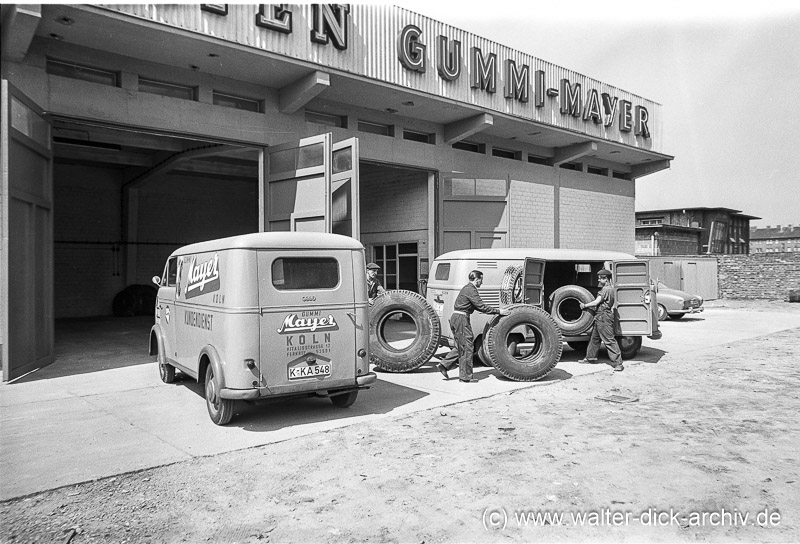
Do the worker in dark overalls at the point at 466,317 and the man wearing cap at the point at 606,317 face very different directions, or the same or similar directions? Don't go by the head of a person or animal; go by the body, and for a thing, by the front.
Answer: very different directions

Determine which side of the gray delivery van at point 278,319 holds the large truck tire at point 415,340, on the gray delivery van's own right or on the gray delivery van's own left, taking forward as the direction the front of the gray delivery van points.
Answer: on the gray delivery van's own right

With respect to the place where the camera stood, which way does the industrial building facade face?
facing the viewer and to the right of the viewer

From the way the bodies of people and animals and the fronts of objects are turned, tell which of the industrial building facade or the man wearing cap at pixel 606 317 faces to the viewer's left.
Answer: the man wearing cap

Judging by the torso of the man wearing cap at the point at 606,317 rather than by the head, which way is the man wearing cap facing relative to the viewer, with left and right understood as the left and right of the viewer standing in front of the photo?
facing to the left of the viewer

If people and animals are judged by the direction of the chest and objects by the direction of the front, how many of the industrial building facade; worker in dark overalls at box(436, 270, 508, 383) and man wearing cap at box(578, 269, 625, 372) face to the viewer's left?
1

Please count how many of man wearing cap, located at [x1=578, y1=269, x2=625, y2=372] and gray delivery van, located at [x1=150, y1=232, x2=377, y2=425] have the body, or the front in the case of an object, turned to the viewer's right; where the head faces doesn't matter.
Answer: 0

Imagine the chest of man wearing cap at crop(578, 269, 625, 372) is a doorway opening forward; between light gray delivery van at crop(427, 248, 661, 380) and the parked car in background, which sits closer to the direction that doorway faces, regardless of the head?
the light gray delivery van

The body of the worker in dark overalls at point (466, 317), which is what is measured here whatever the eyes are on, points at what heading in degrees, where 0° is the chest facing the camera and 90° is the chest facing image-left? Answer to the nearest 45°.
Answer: approximately 270°

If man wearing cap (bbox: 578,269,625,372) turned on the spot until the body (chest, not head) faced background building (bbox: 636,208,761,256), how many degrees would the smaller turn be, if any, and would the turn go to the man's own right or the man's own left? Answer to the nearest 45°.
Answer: approximately 90° to the man's own right

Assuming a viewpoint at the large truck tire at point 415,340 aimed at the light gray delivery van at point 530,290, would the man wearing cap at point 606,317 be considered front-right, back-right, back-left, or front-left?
front-right

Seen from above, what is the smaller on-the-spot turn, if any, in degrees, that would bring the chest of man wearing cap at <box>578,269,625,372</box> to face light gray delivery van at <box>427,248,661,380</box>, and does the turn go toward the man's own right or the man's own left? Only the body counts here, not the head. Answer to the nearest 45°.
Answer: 0° — they already face it

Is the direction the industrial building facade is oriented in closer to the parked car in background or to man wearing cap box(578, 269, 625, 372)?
the man wearing cap

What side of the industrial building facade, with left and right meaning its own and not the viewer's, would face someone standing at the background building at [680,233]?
left

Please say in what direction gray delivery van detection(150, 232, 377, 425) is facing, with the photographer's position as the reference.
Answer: facing away from the viewer and to the left of the viewer
